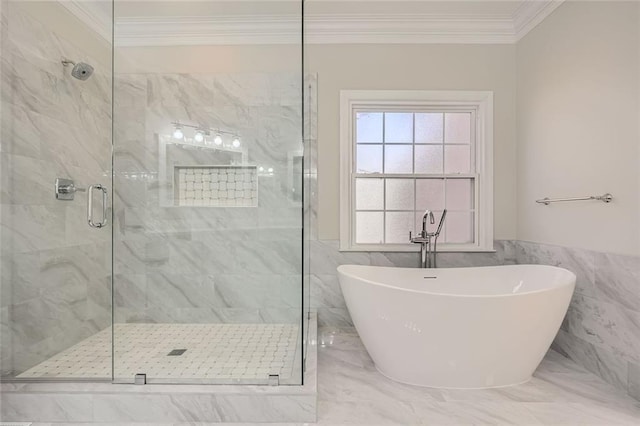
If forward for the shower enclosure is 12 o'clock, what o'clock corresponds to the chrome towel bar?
The chrome towel bar is roughly at 10 o'clock from the shower enclosure.

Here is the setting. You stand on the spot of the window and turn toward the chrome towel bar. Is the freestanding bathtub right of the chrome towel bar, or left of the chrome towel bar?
right

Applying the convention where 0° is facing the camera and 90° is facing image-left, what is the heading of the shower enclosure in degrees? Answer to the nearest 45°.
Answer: approximately 0°

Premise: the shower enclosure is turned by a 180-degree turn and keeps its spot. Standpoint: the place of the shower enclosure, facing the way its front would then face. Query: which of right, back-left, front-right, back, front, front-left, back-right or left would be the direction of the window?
right

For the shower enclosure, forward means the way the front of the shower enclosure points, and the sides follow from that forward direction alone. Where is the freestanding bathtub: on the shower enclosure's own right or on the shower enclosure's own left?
on the shower enclosure's own left

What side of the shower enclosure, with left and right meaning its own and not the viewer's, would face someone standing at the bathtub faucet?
left
